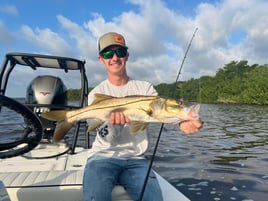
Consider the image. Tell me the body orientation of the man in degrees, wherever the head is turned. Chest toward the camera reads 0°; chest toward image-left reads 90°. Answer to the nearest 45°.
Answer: approximately 0°

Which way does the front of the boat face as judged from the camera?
facing the viewer

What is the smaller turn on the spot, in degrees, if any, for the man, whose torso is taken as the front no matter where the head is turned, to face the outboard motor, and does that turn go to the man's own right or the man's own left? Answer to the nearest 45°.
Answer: approximately 135° to the man's own right
